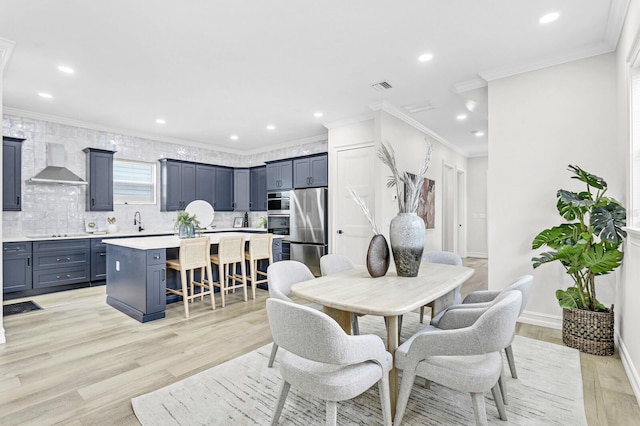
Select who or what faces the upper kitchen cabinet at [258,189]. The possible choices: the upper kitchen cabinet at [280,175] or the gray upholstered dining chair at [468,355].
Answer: the gray upholstered dining chair

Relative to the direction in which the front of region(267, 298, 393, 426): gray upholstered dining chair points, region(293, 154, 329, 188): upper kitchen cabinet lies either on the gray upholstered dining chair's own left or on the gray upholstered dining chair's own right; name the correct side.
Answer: on the gray upholstered dining chair's own left

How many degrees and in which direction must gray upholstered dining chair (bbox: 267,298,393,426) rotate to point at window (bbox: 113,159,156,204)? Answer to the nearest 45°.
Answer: approximately 90° to its left

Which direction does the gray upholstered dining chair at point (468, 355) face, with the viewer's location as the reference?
facing away from the viewer and to the left of the viewer

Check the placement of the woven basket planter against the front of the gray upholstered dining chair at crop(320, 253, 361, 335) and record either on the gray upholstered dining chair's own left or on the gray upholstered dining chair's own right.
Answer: on the gray upholstered dining chair's own left

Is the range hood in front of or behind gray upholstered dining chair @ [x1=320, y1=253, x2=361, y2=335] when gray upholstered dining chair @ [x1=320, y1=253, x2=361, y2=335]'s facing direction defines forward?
behind
